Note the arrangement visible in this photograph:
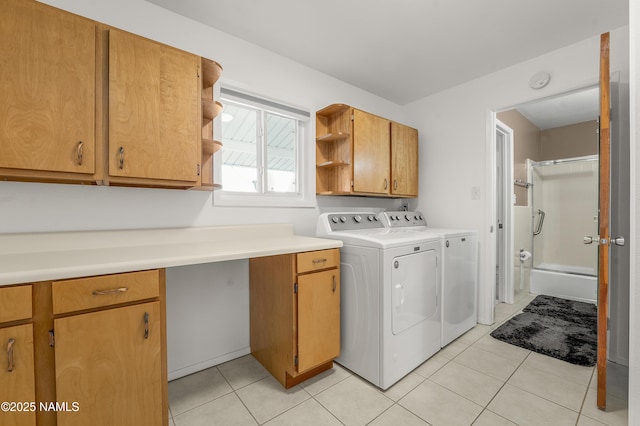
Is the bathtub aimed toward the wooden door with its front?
yes

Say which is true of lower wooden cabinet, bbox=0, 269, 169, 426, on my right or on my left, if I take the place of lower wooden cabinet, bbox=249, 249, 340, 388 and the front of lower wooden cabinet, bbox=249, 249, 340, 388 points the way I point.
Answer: on my right

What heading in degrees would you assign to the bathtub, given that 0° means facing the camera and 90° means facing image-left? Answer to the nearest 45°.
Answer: approximately 0°

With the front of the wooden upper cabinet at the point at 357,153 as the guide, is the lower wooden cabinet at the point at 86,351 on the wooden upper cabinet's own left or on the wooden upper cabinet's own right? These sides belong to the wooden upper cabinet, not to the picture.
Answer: on the wooden upper cabinet's own right

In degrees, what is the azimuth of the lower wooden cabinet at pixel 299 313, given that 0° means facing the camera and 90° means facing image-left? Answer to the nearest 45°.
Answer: approximately 315°

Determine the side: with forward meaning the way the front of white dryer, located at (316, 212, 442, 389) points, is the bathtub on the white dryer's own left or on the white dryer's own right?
on the white dryer's own left

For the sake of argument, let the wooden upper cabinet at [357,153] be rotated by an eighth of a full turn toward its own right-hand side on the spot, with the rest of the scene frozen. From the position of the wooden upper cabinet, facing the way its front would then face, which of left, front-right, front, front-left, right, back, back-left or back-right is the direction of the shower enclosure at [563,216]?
back-left
